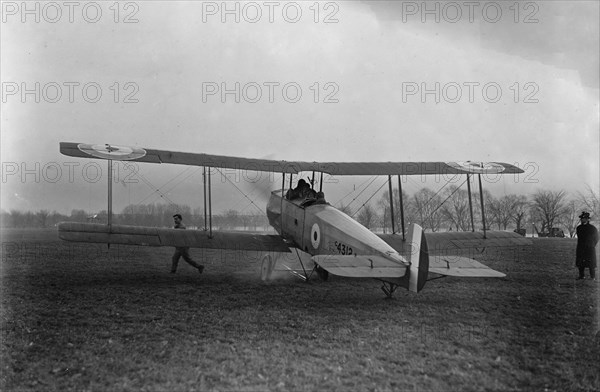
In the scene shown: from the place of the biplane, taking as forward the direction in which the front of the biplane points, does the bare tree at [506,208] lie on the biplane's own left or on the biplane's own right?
on the biplane's own right

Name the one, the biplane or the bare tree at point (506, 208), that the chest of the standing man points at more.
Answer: the biplane

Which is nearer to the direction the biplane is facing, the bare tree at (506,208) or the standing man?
the bare tree

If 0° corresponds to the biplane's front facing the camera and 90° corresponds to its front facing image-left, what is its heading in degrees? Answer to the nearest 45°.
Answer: approximately 135°

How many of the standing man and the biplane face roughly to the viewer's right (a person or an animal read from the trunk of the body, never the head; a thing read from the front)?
0

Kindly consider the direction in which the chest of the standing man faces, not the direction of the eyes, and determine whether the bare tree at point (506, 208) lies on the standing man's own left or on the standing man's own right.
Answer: on the standing man's own right

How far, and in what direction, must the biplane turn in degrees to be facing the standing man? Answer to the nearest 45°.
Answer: approximately 135° to its right

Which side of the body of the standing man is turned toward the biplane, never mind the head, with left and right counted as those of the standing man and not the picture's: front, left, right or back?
right

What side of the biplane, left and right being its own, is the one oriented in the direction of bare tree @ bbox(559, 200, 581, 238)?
right
